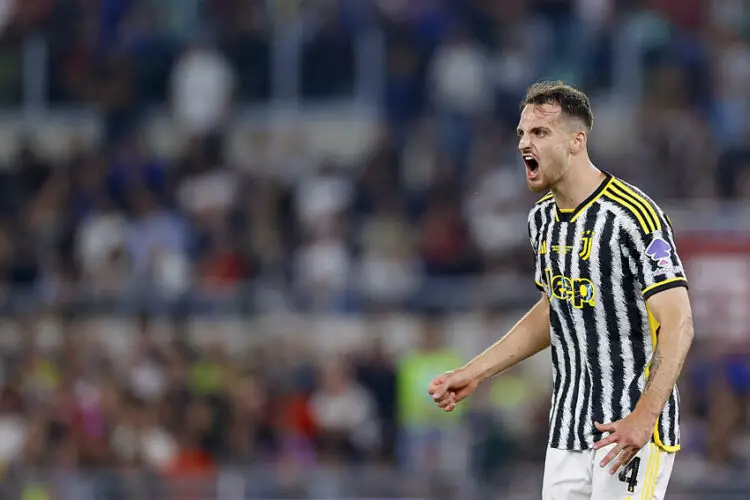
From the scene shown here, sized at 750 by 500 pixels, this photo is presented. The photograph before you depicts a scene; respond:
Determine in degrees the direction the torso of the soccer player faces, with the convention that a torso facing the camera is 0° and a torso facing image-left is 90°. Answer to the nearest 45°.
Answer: approximately 45°

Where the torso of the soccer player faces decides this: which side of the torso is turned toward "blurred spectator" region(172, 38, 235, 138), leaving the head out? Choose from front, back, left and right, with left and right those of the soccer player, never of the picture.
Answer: right
